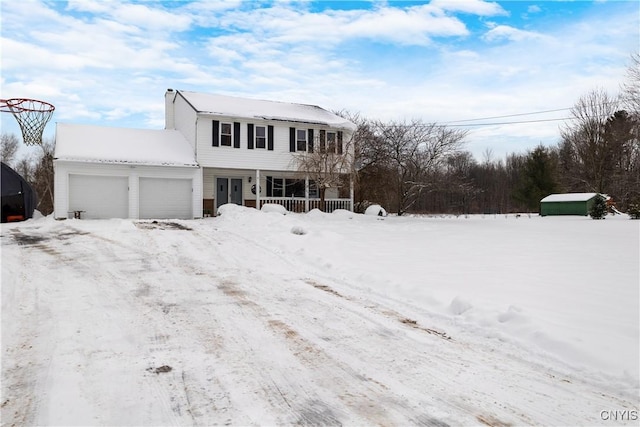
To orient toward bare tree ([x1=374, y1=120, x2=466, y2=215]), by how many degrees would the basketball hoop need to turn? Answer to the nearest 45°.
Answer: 0° — it already faces it

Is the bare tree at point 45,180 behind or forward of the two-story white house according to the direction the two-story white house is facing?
behind

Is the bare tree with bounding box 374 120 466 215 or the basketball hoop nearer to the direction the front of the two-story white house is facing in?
the basketball hoop

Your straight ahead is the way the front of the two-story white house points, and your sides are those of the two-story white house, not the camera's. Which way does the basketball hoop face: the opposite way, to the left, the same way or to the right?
to the left

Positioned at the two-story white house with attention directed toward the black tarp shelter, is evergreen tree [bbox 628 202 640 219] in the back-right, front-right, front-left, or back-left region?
back-left

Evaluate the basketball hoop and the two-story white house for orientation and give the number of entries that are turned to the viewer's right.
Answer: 1

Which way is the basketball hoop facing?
to the viewer's right

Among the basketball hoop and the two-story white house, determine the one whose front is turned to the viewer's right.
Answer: the basketball hoop

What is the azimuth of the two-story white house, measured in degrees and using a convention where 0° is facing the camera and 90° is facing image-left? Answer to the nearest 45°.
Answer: approximately 0°
